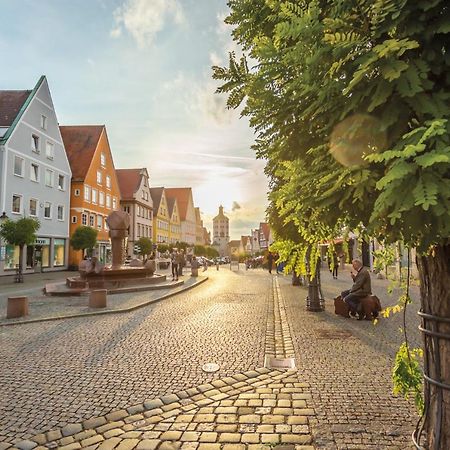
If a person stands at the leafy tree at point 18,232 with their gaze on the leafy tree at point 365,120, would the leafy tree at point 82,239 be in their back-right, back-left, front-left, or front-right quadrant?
back-left

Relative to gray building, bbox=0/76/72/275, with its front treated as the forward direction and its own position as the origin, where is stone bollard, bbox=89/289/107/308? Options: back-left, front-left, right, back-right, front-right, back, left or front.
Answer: front-right

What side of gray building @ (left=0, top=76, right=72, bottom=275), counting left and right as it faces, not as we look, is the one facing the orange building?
left

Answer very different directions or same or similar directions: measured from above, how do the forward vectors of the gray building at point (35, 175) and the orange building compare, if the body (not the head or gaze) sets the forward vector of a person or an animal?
same or similar directions

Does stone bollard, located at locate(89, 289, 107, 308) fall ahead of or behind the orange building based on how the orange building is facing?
ahead

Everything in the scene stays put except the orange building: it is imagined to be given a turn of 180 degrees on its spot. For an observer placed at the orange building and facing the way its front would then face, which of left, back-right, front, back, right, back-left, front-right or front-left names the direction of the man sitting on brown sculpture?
back-left

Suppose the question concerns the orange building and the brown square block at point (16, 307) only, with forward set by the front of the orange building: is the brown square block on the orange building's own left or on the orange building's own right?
on the orange building's own right

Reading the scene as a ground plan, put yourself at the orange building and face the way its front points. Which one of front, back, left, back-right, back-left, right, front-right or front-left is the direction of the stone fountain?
front-right

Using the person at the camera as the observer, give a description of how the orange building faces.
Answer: facing the viewer and to the right of the viewer

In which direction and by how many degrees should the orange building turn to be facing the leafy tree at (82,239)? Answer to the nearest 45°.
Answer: approximately 45° to its right

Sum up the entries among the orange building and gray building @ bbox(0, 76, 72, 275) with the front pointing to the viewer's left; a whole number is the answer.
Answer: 0

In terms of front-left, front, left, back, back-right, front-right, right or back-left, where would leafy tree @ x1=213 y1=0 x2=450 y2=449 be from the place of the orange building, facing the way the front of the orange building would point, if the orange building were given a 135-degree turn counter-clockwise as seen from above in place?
back

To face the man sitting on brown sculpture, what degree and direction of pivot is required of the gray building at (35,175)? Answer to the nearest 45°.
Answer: approximately 45° to its right
